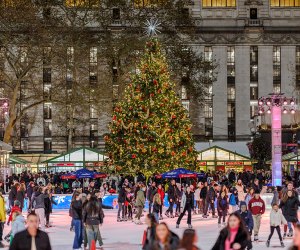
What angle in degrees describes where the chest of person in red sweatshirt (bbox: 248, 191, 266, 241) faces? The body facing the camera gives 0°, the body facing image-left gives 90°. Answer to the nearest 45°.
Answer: approximately 0°

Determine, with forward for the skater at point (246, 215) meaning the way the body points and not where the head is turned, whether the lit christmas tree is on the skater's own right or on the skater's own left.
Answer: on the skater's own right

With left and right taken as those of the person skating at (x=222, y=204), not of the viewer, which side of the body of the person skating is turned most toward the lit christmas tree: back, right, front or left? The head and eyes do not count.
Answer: back
